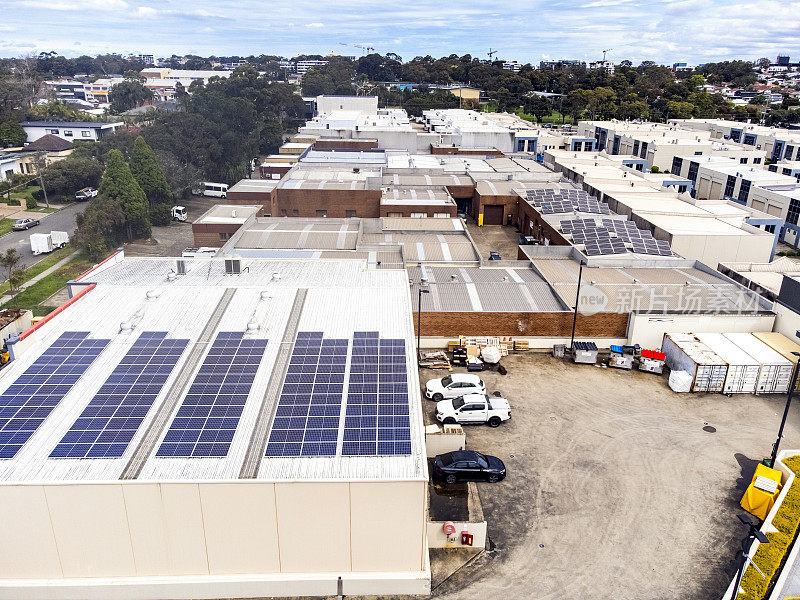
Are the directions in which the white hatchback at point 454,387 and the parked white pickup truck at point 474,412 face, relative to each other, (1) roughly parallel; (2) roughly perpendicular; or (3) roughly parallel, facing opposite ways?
roughly parallel

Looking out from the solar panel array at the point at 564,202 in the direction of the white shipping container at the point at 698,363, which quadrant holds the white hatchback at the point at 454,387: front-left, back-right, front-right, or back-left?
front-right

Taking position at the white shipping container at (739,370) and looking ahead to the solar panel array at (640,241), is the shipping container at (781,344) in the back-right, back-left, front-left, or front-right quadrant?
front-right

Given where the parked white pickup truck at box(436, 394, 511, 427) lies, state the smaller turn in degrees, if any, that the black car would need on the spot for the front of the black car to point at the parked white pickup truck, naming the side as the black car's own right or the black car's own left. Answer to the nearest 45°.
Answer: approximately 90° to the black car's own left

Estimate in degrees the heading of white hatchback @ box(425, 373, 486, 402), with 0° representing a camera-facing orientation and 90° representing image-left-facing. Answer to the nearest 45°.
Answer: approximately 90°

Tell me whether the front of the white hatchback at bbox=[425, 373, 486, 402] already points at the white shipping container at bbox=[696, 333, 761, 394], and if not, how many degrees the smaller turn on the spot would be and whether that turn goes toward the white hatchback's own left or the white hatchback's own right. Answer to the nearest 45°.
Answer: approximately 180°

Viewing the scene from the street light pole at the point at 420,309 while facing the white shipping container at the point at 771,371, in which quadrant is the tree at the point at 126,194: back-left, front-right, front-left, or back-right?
back-left

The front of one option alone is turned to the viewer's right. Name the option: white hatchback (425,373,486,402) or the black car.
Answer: the black car

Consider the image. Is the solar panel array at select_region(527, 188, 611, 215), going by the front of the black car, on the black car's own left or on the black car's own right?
on the black car's own left

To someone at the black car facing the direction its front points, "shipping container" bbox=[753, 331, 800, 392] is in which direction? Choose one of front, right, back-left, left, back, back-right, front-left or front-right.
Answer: front-left

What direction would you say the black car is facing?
to the viewer's right

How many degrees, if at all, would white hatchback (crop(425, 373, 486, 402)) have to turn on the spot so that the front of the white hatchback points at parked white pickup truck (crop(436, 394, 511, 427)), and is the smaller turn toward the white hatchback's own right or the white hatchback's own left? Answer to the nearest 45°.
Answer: approximately 135° to the white hatchback's own left

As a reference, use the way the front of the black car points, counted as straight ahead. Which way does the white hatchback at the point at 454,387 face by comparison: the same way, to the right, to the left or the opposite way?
the opposite way
